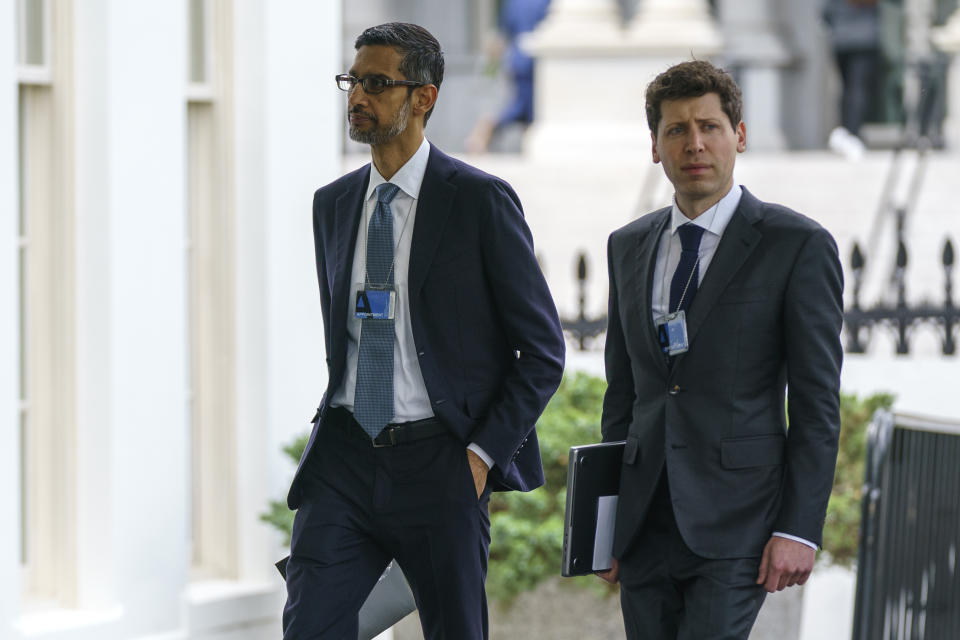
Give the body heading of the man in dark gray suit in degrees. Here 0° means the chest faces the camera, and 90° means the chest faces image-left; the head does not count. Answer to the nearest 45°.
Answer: approximately 45°

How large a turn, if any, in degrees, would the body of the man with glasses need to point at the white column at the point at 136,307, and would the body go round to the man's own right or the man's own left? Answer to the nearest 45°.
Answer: approximately 90° to the man's own right

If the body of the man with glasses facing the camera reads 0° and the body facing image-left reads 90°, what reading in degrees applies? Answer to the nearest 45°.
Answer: approximately 45°

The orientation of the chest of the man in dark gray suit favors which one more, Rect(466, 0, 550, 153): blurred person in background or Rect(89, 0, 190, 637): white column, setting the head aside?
the white column
